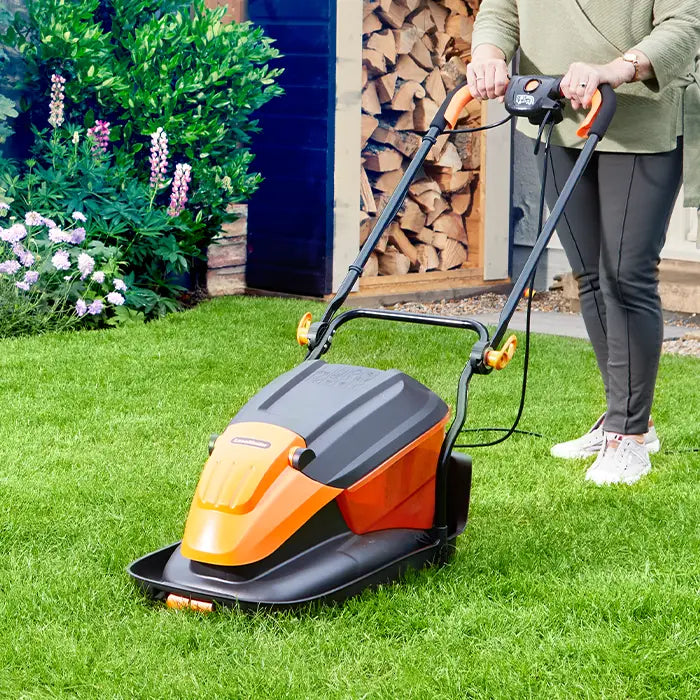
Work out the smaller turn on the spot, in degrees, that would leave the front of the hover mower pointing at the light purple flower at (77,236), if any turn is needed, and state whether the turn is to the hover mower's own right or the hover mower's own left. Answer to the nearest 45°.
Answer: approximately 135° to the hover mower's own right

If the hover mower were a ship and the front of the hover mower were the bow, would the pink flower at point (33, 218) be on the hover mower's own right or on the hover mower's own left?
on the hover mower's own right

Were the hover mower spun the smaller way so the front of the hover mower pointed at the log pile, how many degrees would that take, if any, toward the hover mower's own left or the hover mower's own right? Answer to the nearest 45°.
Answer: approximately 135° to the hover mower's own right

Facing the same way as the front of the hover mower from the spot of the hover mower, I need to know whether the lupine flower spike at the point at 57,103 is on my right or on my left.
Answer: on my right

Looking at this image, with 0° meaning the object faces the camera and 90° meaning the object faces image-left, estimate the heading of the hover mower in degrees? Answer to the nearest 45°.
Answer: approximately 45°

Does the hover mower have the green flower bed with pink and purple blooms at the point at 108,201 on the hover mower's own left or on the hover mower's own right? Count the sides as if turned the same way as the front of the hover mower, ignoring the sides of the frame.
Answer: on the hover mower's own right
